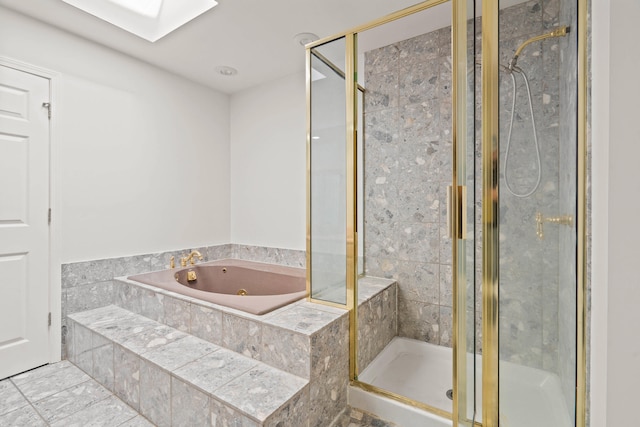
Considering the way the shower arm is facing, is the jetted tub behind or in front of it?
in front

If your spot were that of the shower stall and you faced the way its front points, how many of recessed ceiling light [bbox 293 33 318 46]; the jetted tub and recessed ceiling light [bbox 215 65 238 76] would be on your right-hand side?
3

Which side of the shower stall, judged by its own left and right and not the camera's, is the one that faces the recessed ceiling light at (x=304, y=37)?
right

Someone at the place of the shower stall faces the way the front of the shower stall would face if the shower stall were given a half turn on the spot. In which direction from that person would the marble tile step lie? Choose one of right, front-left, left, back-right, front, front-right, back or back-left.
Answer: back-left

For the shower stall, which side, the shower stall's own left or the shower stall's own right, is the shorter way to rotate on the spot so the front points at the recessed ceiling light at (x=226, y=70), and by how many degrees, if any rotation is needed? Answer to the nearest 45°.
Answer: approximately 90° to the shower stall's own right

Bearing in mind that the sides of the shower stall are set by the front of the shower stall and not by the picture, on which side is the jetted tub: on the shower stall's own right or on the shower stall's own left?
on the shower stall's own right

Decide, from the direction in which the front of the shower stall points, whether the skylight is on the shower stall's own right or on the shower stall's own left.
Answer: on the shower stall's own right

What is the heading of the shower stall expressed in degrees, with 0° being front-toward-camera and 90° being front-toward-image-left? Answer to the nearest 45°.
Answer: approximately 45°

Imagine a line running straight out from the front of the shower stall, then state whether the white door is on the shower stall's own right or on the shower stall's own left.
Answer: on the shower stall's own right
